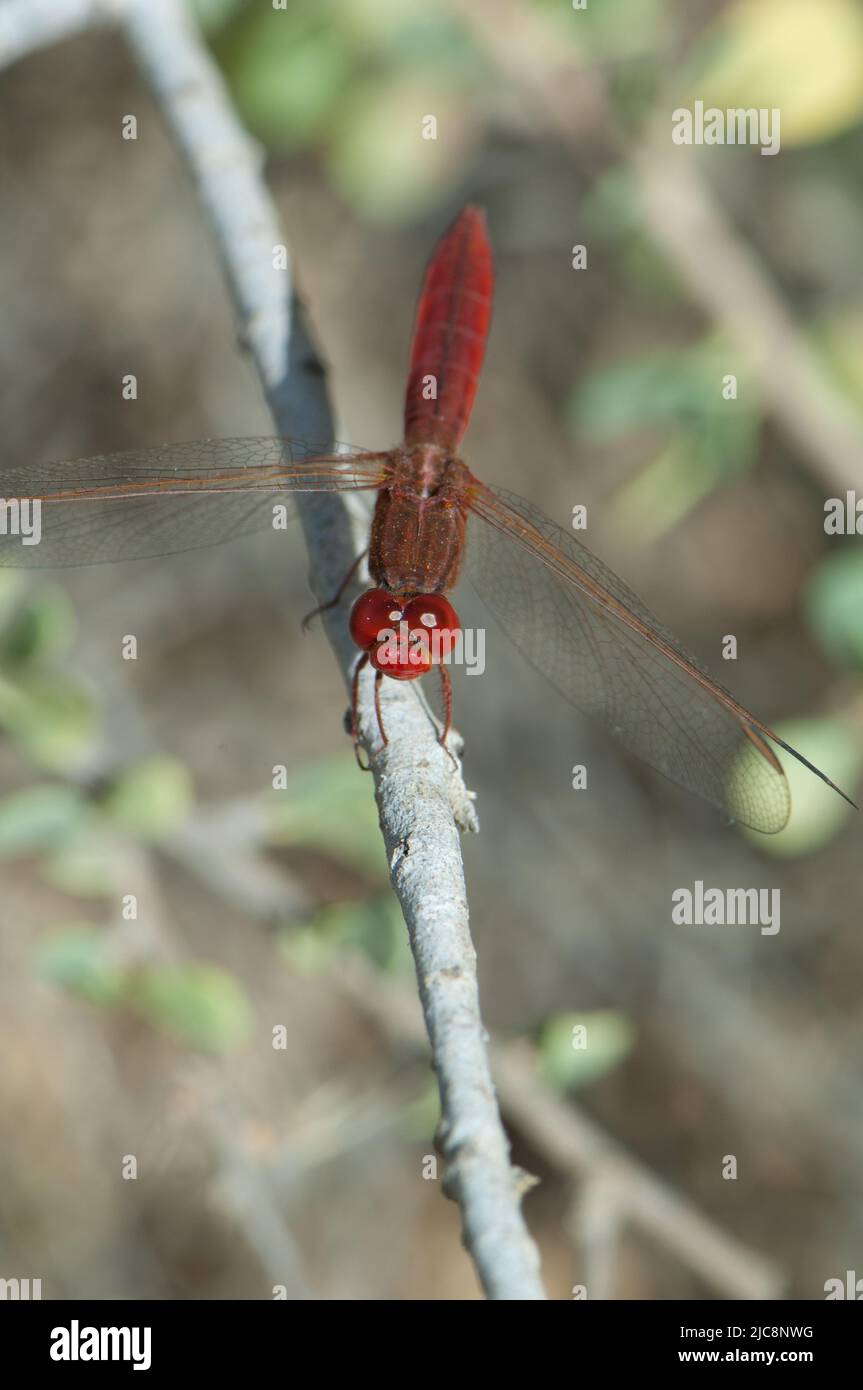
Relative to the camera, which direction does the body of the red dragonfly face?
toward the camera

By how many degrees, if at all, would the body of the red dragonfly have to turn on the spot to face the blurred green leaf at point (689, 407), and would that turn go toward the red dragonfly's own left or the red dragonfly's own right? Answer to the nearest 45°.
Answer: approximately 135° to the red dragonfly's own left
